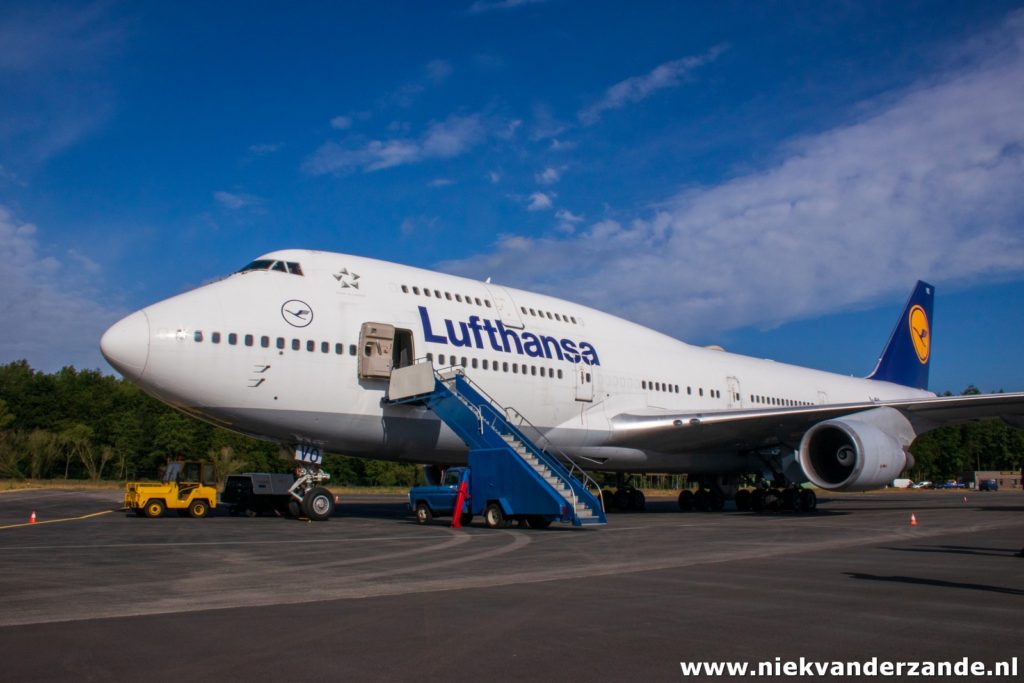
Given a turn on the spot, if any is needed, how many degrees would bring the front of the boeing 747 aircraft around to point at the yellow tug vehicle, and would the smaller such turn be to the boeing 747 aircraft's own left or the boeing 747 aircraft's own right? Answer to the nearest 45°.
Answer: approximately 45° to the boeing 747 aircraft's own right

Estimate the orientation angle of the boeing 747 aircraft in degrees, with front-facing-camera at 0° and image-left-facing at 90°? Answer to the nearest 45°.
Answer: approximately 45°

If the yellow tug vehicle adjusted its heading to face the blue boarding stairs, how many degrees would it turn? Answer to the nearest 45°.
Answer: approximately 135° to its left

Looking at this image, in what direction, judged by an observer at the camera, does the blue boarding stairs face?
facing away from the viewer and to the left of the viewer

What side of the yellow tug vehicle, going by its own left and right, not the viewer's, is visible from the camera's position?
left
